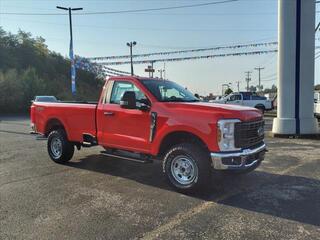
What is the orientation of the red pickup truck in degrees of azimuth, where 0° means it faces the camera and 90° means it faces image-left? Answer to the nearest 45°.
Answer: approximately 315°

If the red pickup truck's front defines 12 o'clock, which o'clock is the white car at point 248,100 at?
The white car is roughly at 8 o'clock from the red pickup truck.
